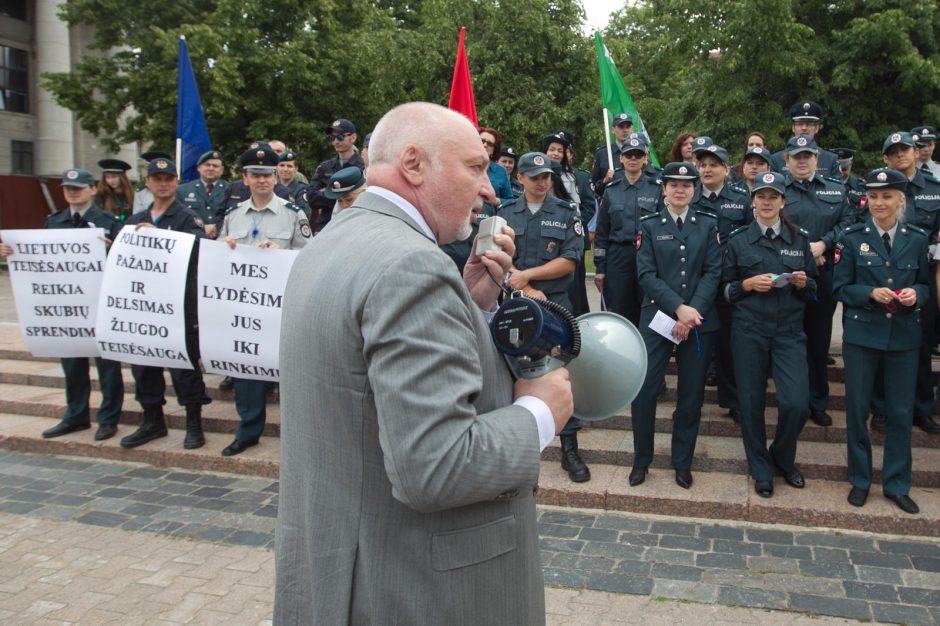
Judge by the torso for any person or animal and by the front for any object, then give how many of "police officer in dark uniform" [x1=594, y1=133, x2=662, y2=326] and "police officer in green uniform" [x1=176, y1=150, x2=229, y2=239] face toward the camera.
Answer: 2

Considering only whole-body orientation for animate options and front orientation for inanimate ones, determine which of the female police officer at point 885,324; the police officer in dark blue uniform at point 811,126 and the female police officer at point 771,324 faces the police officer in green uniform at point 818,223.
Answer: the police officer in dark blue uniform at point 811,126

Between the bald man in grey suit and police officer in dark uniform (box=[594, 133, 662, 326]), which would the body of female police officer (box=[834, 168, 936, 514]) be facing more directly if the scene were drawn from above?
the bald man in grey suit

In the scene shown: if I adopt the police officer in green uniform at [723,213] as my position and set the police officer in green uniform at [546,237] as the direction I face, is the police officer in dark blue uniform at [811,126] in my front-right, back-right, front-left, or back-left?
back-right

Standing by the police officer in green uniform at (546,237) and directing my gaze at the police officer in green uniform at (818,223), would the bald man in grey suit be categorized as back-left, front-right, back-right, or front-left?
back-right

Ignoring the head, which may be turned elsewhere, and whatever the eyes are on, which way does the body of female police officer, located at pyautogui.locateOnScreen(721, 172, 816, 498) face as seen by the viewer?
toward the camera

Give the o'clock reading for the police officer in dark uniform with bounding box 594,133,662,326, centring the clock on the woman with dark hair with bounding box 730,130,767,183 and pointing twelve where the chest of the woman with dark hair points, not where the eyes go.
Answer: The police officer in dark uniform is roughly at 1 o'clock from the woman with dark hair.

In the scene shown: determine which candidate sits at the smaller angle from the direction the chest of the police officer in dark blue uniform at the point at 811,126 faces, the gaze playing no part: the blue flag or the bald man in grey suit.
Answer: the bald man in grey suit

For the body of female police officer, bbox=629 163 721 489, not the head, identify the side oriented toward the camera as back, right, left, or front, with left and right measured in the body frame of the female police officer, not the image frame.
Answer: front

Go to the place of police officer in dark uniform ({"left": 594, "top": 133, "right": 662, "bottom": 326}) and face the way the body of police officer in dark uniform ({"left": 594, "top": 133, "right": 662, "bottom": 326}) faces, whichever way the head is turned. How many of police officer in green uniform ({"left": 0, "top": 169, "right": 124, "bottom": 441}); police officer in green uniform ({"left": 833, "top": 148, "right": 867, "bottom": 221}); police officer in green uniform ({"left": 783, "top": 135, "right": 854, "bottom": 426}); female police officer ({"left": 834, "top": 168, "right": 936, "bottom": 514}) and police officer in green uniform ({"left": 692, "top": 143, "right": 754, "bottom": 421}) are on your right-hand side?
1

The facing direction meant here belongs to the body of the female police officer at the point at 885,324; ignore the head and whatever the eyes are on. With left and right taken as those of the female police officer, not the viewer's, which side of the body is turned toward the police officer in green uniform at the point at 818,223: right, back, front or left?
back

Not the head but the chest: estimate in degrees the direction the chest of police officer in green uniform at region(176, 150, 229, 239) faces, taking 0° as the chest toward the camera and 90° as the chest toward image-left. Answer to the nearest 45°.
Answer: approximately 0°

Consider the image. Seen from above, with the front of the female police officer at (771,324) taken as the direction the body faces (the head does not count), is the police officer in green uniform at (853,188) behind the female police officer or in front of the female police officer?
behind
